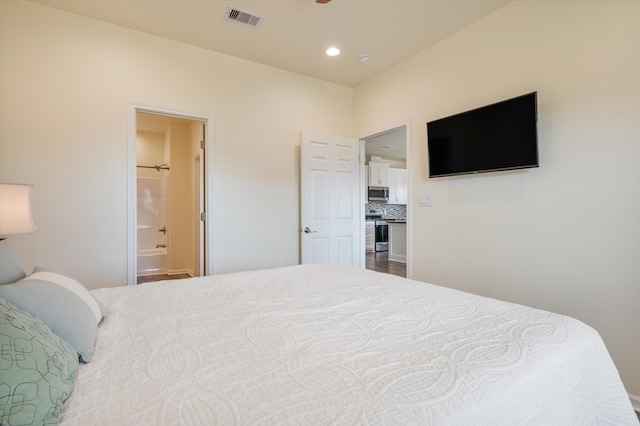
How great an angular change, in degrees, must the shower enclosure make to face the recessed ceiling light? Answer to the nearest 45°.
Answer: approximately 45° to its left

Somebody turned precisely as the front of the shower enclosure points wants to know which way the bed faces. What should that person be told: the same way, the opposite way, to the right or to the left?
to the left

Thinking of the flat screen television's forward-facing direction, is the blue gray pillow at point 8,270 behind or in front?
in front

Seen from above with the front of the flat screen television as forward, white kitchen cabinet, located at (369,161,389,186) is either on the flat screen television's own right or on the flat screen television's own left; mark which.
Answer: on the flat screen television's own right

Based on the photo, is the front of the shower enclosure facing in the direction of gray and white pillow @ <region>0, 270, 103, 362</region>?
yes

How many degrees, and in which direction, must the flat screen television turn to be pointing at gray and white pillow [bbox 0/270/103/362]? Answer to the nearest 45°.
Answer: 0° — it already faces it

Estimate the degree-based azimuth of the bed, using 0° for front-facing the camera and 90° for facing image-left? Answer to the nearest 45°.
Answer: approximately 225°

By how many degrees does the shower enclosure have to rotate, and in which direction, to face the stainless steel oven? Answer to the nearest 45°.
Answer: approximately 90° to its left

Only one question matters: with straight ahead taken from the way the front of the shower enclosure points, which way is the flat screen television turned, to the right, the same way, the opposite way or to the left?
to the right

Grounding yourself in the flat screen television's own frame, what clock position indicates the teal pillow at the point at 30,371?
The teal pillow is roughly at 11 o'clock from the flat screen television.

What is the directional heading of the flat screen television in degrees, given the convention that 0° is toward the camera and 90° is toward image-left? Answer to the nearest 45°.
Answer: approximately 45°

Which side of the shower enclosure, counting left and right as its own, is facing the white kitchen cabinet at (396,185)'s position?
left

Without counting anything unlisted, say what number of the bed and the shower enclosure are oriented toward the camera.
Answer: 1
